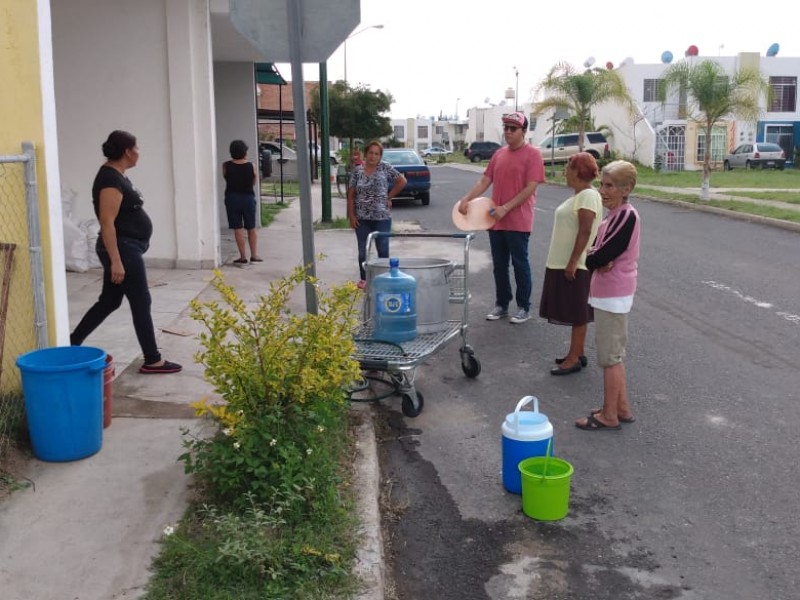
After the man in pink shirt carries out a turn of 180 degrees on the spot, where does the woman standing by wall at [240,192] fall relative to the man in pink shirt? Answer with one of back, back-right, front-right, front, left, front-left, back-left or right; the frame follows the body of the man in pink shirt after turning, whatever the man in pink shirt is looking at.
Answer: left

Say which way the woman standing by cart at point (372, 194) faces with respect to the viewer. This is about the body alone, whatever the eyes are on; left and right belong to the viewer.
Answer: facing the viewer

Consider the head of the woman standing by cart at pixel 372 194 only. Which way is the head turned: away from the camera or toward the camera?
toward the camera

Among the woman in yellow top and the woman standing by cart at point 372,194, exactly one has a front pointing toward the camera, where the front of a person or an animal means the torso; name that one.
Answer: the woman standing by cart

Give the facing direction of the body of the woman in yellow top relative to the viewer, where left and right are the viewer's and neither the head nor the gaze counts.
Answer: facing to the left of the viewer

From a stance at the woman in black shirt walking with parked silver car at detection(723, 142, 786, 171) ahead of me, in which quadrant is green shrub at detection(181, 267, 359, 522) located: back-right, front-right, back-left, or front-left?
back-right

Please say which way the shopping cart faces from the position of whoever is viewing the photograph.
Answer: facing the viewer and to the left of the viewer

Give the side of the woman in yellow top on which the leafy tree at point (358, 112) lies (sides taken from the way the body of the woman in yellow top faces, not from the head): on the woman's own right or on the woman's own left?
on the woman's own right

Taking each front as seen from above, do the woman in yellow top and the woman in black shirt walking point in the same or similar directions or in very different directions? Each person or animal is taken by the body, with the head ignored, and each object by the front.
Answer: very different directions

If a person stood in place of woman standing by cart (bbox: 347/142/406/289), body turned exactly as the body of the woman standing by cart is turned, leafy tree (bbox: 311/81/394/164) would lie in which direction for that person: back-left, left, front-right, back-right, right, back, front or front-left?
back
